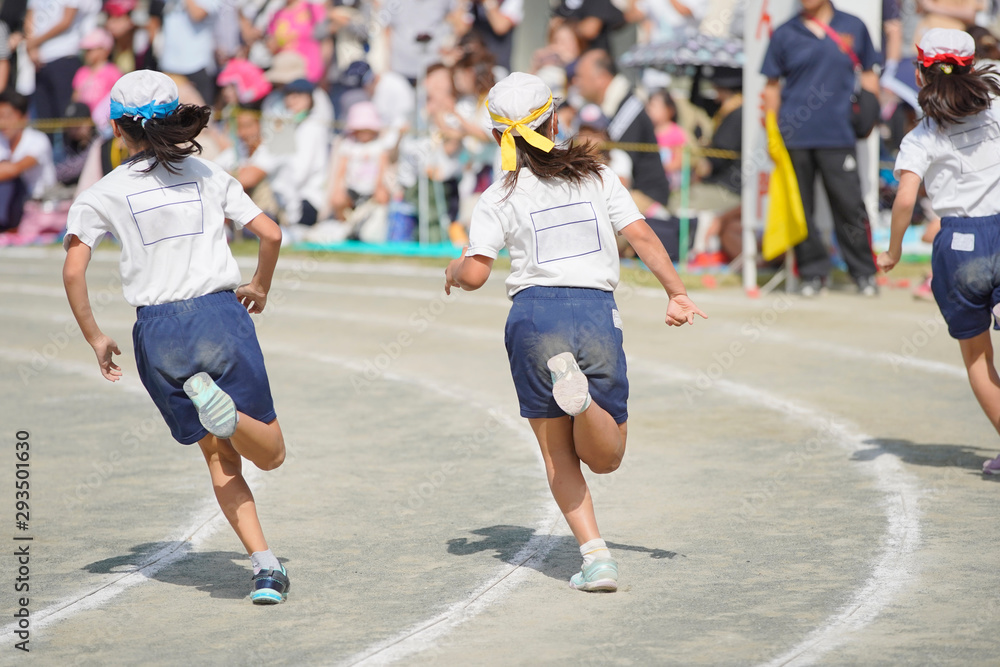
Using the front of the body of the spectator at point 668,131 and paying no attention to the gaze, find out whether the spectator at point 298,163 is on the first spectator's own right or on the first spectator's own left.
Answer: on the first spectator's own right

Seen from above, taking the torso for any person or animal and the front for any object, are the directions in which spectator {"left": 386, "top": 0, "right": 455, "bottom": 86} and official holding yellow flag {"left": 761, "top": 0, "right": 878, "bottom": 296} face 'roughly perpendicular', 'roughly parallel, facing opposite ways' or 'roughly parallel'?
roughly parallel

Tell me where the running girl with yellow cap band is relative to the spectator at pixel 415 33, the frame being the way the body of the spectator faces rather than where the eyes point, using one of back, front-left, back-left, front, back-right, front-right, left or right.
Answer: front

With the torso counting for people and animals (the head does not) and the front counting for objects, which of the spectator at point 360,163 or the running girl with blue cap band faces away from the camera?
the running girl with blue cap band

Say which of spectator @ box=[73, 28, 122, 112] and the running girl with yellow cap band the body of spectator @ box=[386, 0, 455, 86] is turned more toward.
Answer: the running girl with yellow cap band

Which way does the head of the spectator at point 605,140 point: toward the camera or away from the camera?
toward the camera

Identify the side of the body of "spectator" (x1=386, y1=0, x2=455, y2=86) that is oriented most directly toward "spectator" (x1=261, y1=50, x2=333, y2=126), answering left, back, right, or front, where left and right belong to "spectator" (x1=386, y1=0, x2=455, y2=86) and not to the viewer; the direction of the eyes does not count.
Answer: right

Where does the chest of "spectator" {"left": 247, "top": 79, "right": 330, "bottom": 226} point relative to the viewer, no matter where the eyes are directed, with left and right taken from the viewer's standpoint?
facing the viewer and to the left of the viewer

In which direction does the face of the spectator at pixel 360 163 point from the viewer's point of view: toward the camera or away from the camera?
toward the camera

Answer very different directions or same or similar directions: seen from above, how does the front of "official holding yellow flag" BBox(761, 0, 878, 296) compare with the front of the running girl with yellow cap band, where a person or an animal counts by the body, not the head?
very different directions

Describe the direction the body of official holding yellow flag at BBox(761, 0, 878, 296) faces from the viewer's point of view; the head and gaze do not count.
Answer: toward the camera

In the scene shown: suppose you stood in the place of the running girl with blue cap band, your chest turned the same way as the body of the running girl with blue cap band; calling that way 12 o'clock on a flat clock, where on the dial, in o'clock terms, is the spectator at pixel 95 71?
The spectator is roughly at 12 o'clock from the running girl with blue cap band.

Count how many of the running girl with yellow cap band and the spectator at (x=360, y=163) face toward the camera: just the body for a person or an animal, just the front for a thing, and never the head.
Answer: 1

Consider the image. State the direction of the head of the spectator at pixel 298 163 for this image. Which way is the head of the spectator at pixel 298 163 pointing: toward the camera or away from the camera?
toward the camera

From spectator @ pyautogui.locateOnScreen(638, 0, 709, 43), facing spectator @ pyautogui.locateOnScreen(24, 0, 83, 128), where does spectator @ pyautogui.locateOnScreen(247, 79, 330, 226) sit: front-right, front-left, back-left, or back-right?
front-left

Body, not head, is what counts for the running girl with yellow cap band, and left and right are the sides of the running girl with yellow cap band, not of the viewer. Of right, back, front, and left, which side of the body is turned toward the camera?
back

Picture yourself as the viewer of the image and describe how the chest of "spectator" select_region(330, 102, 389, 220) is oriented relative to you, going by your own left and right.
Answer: facing the viewer

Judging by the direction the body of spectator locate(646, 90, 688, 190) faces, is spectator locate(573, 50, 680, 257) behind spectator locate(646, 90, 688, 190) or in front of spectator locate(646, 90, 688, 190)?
in front
